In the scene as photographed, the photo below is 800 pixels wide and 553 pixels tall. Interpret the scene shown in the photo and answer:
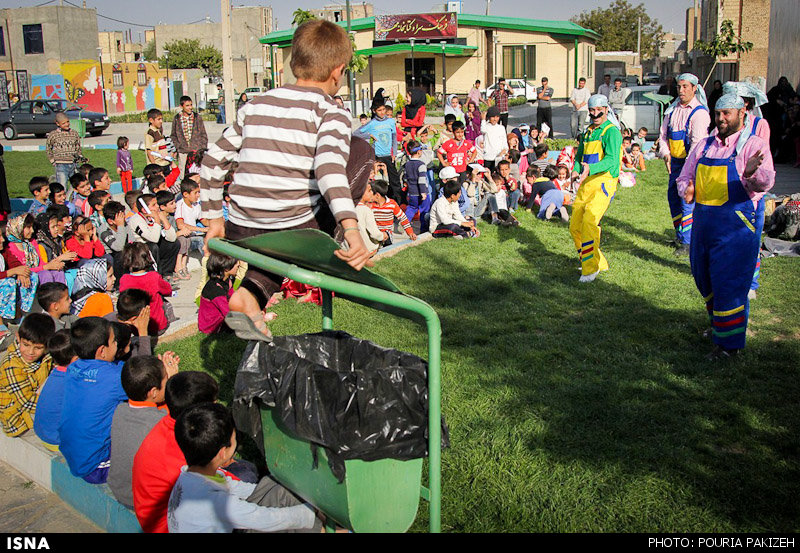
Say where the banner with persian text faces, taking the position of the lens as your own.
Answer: facing the viewer

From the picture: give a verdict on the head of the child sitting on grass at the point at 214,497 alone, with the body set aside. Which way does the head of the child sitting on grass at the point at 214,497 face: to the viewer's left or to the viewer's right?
to the viewer's right

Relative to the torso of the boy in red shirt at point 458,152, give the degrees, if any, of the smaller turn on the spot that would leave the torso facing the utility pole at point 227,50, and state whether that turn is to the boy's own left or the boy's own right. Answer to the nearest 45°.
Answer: approximately 135° to the boy's own right

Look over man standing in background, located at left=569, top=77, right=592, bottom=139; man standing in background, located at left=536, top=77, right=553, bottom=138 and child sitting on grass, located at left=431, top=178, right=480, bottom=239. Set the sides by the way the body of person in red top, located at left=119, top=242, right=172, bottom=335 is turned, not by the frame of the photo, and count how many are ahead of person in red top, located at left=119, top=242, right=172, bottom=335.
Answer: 3

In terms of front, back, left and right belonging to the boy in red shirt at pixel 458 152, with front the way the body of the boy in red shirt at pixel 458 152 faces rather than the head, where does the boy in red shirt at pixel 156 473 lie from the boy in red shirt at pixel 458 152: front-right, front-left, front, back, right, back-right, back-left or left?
front

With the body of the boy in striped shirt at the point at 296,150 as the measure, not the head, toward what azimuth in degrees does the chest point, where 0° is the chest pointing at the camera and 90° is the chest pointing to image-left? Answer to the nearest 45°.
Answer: approximately 225°

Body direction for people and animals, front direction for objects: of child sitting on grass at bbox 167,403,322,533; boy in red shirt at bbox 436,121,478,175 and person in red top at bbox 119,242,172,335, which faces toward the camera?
the boy in red shirt

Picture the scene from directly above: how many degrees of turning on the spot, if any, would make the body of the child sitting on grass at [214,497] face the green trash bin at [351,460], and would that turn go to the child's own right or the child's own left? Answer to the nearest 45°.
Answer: approximately 90° to the child's own right

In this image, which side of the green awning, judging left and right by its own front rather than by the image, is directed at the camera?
front

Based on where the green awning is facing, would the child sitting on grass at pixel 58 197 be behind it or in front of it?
in front
